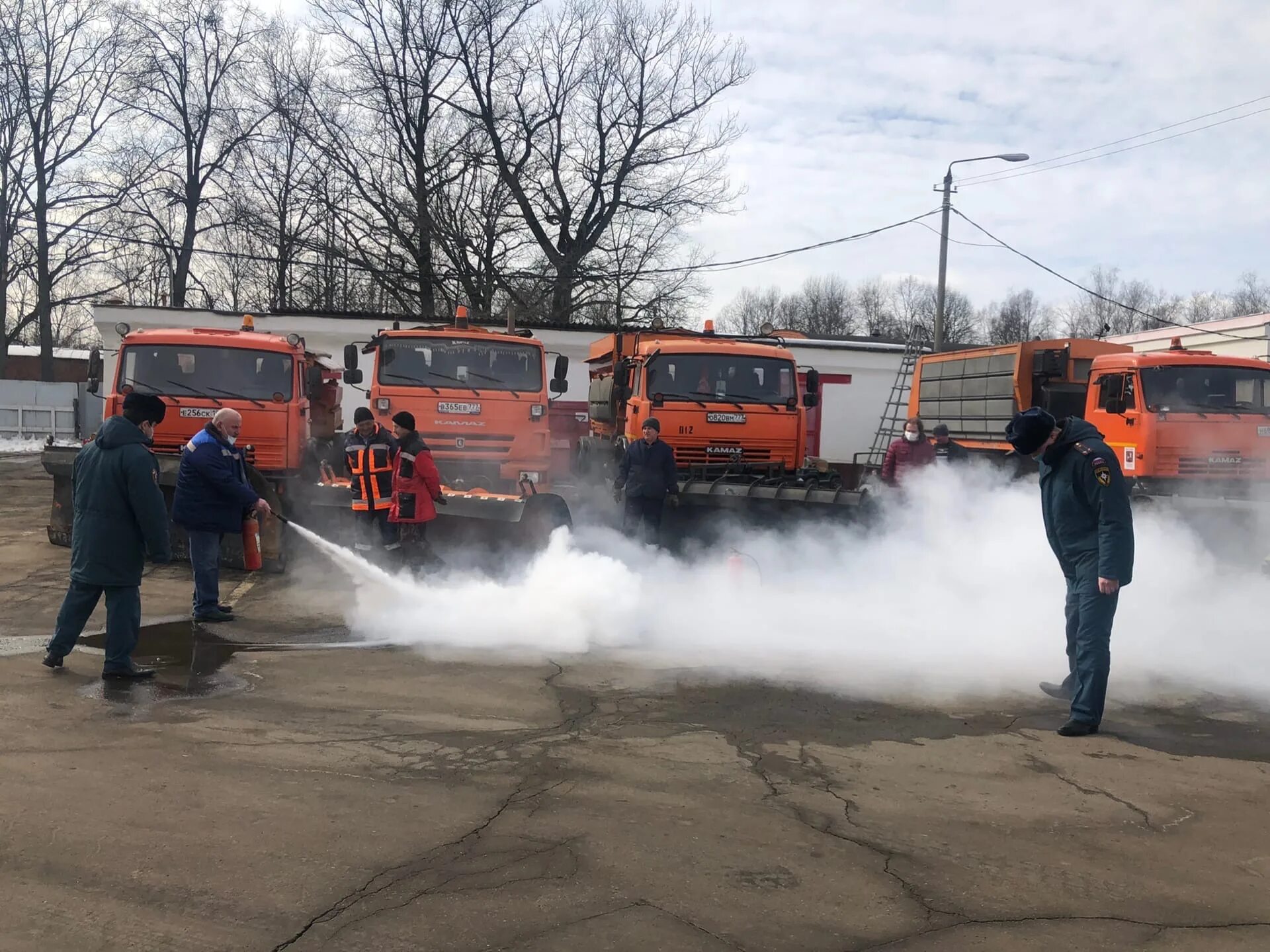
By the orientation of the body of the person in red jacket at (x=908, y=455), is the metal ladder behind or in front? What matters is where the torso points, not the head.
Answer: behind

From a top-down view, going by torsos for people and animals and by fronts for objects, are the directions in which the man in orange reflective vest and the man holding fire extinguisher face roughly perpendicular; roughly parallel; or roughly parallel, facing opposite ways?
roughly perpendicular

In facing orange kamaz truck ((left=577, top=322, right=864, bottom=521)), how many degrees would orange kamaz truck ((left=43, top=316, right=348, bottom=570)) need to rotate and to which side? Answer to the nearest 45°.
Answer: approximately 90° to its left

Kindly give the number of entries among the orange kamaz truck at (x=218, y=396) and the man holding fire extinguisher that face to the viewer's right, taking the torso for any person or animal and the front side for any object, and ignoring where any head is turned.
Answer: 1

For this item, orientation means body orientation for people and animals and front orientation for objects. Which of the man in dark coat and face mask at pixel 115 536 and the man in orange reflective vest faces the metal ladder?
the man in dark coat and face mask

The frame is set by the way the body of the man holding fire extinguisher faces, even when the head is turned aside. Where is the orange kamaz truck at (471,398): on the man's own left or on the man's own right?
on the man's own left

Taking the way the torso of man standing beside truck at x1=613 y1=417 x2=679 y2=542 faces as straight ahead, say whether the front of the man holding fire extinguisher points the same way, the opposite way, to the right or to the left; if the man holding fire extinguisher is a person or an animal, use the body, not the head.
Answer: to the left

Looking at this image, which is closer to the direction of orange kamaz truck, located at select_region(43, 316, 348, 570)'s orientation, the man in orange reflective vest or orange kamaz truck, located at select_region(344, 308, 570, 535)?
the man in orange reflective vest

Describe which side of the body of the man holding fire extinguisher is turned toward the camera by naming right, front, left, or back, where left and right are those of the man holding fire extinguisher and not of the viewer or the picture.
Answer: right

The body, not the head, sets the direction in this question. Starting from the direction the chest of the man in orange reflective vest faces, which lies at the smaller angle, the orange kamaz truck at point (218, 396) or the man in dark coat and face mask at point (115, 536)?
the man in dark coat and face mask

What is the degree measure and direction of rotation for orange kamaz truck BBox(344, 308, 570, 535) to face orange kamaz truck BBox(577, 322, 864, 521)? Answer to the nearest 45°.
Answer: approximately 90° to its left

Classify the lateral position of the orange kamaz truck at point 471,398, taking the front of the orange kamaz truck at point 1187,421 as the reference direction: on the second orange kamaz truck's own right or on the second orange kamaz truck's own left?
on the second orange kamaz truck's own right
